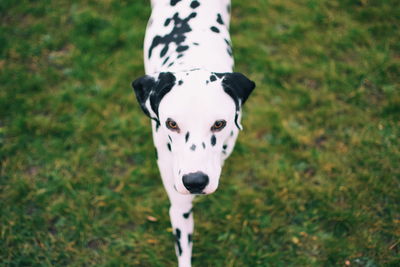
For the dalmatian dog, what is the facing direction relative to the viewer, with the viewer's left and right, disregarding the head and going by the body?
facing the viewer
